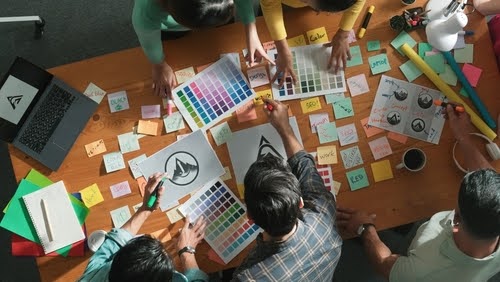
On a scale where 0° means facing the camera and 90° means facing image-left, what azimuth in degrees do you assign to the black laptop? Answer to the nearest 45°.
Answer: approximately 315°

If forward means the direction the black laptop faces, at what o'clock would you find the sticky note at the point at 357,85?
The sticky note is roughly at 11 o'clock from the black laptop.

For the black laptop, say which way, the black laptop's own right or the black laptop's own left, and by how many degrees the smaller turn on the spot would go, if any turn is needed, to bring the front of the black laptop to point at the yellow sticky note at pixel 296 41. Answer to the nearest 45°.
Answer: approximately 45° to the black laptop's own left

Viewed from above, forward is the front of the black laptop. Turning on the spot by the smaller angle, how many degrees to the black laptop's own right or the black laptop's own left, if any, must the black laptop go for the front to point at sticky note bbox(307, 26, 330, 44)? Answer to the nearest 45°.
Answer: approximately 45° to the black laptop's own left

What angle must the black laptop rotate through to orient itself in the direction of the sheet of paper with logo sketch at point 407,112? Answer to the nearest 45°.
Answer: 0° — it already faces it

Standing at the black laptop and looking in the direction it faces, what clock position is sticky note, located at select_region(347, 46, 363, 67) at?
The sticky note is roughly at 11 o'clock from the black laptop.
